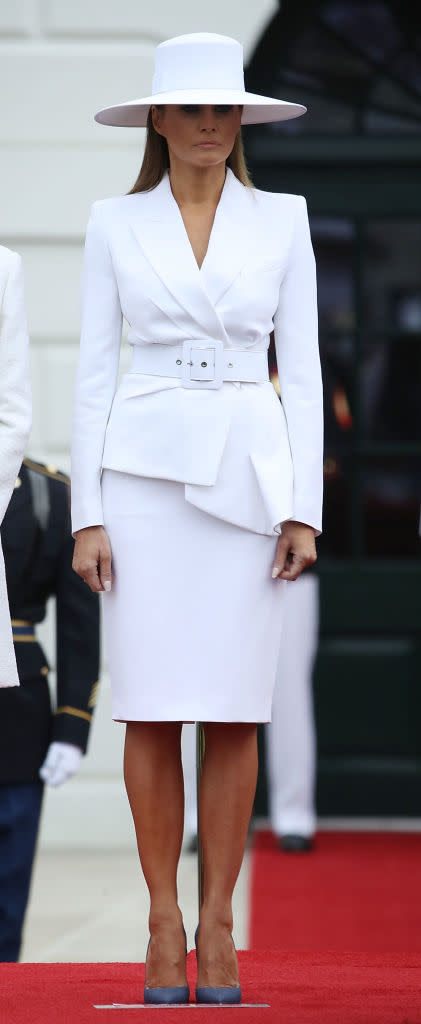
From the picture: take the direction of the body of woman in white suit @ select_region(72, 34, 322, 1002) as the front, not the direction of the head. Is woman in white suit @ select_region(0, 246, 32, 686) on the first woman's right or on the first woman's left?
on the first woman's right

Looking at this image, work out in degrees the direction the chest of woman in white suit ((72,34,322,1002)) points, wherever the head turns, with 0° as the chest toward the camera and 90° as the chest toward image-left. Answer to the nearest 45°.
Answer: approximately 0°
